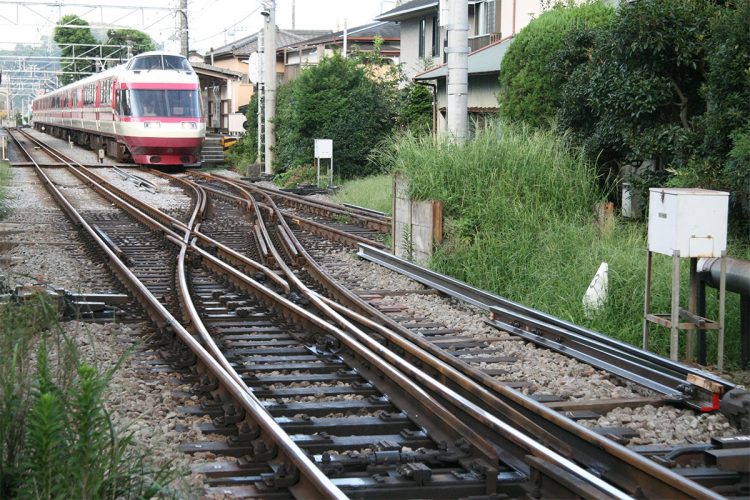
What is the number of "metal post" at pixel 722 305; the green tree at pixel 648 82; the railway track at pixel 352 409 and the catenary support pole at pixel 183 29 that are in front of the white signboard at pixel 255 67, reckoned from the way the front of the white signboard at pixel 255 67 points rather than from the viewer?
3

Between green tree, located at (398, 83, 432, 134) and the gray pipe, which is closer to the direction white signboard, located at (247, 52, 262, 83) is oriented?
the gray pipe

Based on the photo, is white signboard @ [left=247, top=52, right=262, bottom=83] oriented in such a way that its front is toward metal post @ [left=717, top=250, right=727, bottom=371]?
yes

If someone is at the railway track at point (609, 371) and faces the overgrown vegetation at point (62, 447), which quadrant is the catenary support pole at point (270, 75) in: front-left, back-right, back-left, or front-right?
back-right

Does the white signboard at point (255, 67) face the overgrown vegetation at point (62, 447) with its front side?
yes
